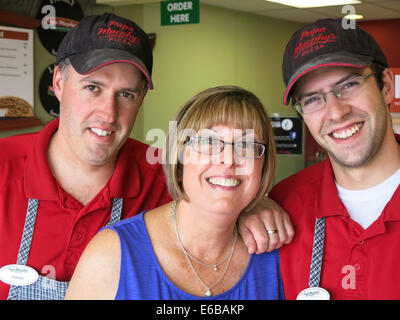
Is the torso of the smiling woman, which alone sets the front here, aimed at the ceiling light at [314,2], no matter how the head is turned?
no

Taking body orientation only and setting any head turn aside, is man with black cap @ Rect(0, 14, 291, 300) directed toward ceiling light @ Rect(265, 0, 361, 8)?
no

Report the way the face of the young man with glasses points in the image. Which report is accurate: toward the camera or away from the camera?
toward the camera

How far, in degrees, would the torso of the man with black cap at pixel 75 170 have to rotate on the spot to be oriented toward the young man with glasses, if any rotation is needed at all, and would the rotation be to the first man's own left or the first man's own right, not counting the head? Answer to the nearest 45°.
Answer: approximately 90° to the first man's own left

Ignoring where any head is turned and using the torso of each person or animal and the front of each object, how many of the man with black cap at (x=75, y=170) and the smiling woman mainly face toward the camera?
2

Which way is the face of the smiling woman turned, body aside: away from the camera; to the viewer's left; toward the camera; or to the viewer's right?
toward the camera

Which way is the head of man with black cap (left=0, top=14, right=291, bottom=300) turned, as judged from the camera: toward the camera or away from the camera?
toward the camera

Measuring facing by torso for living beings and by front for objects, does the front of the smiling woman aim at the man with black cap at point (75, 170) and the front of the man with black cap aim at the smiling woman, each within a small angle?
no

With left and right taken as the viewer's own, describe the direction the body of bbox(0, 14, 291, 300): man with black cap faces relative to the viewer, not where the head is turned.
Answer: facing the viewer

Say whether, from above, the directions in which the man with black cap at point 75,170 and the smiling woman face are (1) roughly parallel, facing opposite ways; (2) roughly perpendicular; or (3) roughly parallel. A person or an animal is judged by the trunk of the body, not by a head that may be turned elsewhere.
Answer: roughly parallel
